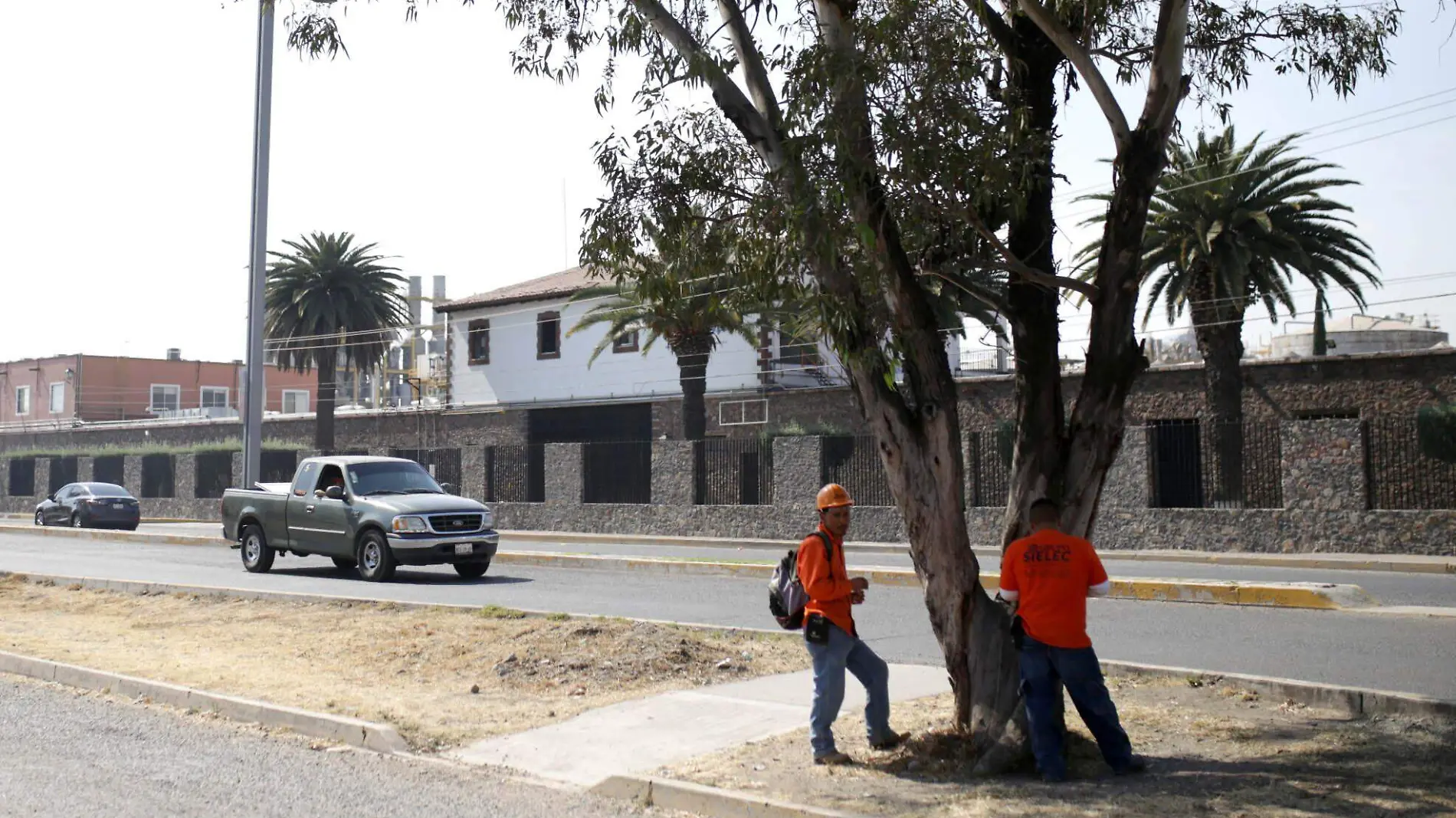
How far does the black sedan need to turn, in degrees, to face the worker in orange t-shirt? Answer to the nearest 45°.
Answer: approximately 135° to its left

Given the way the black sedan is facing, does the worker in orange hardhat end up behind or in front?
behind

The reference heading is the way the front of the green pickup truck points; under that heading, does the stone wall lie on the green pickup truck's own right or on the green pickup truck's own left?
on the green pickup truck's own left

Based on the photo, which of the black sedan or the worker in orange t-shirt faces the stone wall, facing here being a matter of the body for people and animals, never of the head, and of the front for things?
the worker in orange t-shirt

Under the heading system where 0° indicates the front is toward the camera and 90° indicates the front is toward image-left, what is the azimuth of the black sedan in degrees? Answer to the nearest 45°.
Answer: approximately 135°

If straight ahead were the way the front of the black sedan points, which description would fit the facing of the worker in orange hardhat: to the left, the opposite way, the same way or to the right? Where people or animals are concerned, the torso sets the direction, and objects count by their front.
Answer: the opposite way

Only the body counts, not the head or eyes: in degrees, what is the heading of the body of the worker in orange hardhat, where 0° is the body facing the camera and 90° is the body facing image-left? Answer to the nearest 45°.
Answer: approximately 270°

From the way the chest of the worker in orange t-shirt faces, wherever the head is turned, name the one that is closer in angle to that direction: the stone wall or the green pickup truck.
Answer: the stone wall

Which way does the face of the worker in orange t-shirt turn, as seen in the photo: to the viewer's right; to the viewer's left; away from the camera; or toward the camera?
away from the camera

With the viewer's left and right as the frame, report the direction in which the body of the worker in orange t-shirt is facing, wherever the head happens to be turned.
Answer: facing away from the viewer

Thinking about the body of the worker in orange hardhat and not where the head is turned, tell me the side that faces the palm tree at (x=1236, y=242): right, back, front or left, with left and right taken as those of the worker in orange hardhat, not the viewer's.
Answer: left

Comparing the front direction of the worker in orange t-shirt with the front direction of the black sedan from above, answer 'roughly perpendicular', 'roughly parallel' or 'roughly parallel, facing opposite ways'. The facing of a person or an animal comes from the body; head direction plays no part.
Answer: roughly perpendicular
